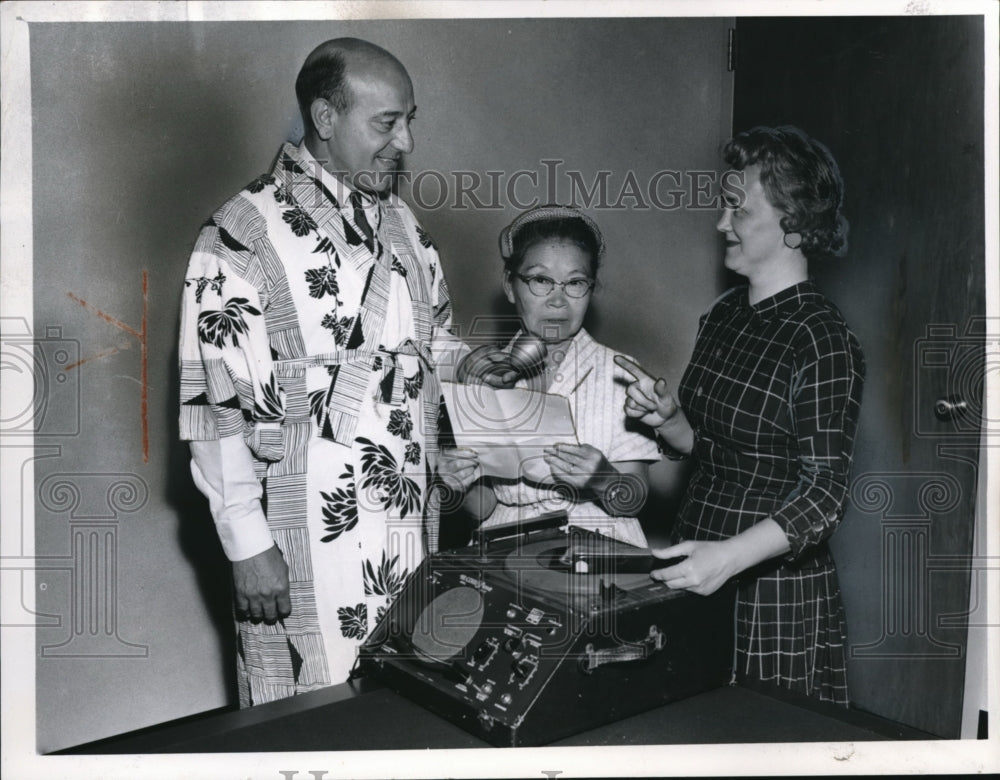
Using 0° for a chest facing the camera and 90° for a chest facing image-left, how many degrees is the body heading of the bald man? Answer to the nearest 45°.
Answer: approximately 315°

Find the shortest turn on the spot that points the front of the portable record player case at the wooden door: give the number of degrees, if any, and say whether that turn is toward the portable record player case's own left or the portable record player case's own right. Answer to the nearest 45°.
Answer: approximately 180°

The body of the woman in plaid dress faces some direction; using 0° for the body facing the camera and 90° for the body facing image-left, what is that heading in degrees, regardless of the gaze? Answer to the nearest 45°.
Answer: approximately 45°

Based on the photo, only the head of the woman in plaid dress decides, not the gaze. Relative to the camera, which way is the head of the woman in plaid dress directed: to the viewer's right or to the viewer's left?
to the viewer's left

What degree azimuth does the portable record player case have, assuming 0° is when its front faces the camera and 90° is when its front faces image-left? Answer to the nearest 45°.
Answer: approximately 45°

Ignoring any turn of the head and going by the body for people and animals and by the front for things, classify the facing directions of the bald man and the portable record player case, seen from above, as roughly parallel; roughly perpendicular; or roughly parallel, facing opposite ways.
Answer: roughly perpendicular

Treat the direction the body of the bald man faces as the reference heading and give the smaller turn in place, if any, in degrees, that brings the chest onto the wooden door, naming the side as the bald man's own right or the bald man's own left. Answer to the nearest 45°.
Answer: approximately 45° to the bald man's own left

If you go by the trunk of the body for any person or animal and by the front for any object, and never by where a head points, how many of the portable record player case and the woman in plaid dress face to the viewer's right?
0

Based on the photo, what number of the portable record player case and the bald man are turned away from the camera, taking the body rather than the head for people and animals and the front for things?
0
